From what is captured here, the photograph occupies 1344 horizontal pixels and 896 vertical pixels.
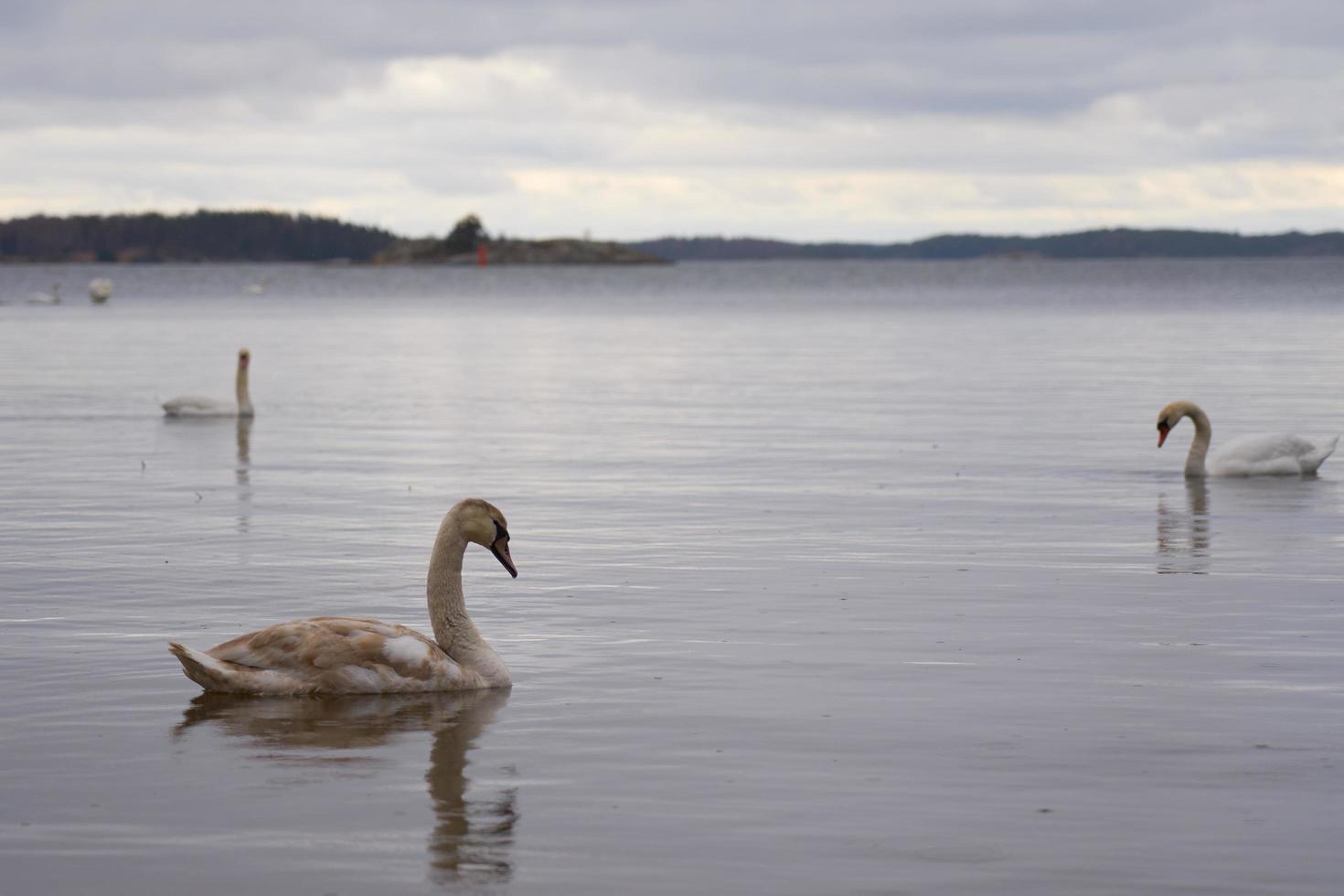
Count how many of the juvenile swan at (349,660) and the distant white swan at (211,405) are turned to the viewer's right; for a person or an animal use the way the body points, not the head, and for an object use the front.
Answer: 2

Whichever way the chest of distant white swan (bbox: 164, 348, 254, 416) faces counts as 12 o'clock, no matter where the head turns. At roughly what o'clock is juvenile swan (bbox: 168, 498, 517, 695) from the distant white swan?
The juvenile swan is roughly at 3 o'clock from the distant white swan.

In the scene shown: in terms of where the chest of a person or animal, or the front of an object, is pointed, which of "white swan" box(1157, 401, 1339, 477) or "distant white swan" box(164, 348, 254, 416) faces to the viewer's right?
the distant white swan

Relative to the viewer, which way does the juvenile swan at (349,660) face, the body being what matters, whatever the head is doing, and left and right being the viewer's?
facing to the right of the viewer

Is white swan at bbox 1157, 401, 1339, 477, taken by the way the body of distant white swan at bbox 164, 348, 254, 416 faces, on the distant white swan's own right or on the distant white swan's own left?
on the distant white swan's own right

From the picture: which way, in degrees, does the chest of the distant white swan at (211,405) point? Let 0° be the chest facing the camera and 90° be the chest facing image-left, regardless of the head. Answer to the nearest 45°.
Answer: approximately 270°

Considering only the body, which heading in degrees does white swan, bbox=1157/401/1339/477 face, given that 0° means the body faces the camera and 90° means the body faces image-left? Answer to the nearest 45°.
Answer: approximately 90°
